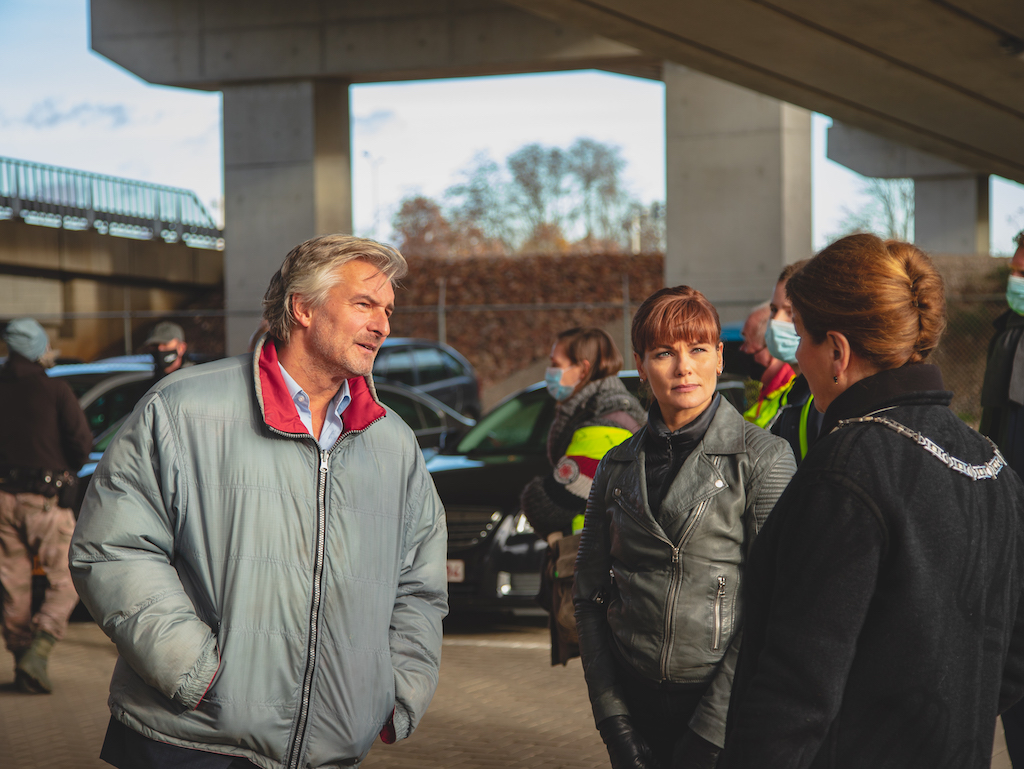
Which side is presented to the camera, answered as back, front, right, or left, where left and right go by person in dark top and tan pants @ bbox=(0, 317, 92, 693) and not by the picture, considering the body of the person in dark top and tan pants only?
back

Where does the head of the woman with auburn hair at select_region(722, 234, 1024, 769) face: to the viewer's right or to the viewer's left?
to the viewer's left

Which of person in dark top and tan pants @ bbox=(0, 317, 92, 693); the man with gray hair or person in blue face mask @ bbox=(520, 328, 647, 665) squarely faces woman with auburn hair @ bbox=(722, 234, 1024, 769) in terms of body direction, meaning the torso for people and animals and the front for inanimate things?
the man with gray hair

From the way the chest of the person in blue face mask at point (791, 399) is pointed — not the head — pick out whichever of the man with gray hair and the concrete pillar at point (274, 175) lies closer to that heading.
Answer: the man with gray hair

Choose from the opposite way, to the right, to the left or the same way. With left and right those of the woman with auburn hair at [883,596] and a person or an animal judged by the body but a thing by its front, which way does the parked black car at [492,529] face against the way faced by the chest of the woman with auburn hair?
to the left

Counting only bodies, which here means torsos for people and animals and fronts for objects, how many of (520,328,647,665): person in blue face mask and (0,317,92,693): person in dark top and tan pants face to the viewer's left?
1

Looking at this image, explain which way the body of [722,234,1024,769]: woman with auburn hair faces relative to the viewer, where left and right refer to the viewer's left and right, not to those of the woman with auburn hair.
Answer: facing away from the viewer and to the left of the viewer

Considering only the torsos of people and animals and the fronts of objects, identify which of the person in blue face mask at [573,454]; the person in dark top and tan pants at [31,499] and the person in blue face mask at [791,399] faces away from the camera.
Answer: the person in dark top and tan pants

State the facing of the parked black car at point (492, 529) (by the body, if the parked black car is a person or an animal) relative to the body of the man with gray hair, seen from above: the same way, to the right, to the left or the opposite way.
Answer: to the right

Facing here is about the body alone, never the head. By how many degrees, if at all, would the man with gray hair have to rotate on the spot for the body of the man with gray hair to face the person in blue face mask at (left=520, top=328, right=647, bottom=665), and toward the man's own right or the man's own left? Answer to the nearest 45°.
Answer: approximately 90° to the man's own left
